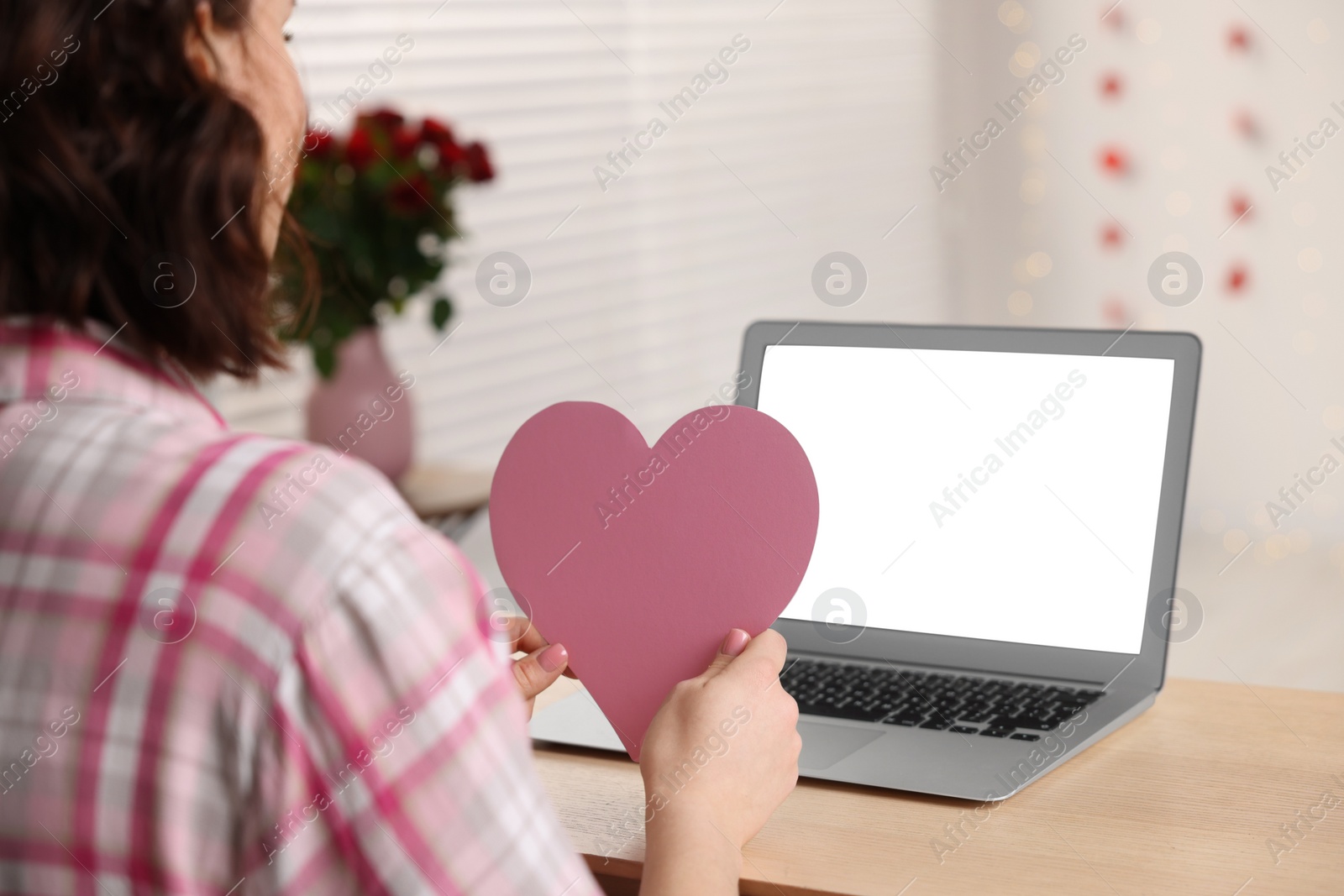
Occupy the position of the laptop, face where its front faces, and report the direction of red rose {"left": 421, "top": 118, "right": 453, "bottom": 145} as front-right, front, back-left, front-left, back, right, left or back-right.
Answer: right

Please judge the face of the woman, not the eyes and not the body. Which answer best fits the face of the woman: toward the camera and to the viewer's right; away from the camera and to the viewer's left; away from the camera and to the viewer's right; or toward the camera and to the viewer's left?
away from the camera and to the viewer's right

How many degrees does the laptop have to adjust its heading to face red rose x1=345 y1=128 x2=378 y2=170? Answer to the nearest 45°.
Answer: approximately 90° to its right

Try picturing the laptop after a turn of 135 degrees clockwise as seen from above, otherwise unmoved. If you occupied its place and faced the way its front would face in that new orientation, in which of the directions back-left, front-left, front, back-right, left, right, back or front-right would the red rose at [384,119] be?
front-left

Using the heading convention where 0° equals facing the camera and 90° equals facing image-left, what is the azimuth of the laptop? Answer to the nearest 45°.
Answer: approximately 45°

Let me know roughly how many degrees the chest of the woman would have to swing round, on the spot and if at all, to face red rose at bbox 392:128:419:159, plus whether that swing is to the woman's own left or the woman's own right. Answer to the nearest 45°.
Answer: approximately 45° to the woman's own left

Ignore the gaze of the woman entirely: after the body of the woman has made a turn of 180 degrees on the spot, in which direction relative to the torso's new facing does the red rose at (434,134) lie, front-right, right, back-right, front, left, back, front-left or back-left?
back-right

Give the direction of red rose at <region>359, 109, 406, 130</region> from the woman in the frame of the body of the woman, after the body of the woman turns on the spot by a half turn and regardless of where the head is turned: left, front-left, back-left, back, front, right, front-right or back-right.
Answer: back-right

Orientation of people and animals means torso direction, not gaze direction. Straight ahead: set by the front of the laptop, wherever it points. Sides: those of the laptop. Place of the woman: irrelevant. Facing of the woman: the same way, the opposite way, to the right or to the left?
the opposite way

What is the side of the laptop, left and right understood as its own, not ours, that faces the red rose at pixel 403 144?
right
